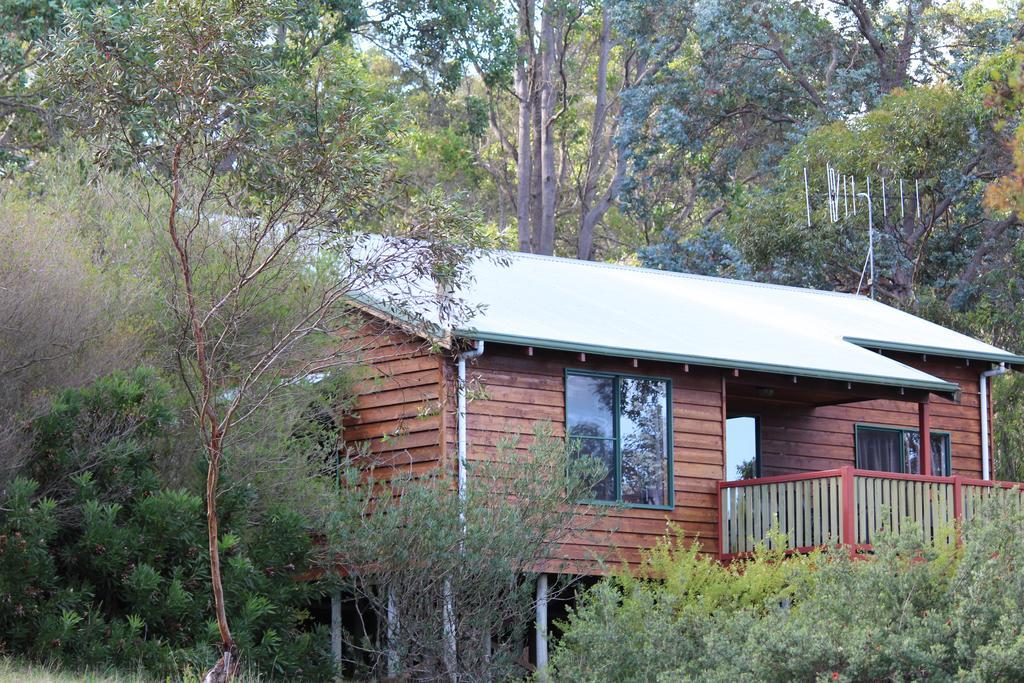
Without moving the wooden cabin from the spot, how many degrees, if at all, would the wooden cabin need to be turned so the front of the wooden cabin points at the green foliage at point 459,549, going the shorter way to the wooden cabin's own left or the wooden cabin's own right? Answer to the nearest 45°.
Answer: approximately 90° to the wooden cabin's own right

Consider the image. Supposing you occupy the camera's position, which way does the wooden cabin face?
facing the viewer and to the right of the viewer

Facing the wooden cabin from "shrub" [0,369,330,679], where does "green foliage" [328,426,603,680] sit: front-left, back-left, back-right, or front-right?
front-right

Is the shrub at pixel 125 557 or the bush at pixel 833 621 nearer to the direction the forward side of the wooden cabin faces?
the bush

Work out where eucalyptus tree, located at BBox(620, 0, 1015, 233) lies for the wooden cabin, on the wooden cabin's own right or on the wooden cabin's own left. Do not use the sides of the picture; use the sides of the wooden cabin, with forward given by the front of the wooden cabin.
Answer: on the wooden cabin's own left

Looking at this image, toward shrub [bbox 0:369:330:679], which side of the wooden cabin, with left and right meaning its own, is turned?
right

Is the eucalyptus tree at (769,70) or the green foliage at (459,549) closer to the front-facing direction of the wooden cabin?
the green foliage
